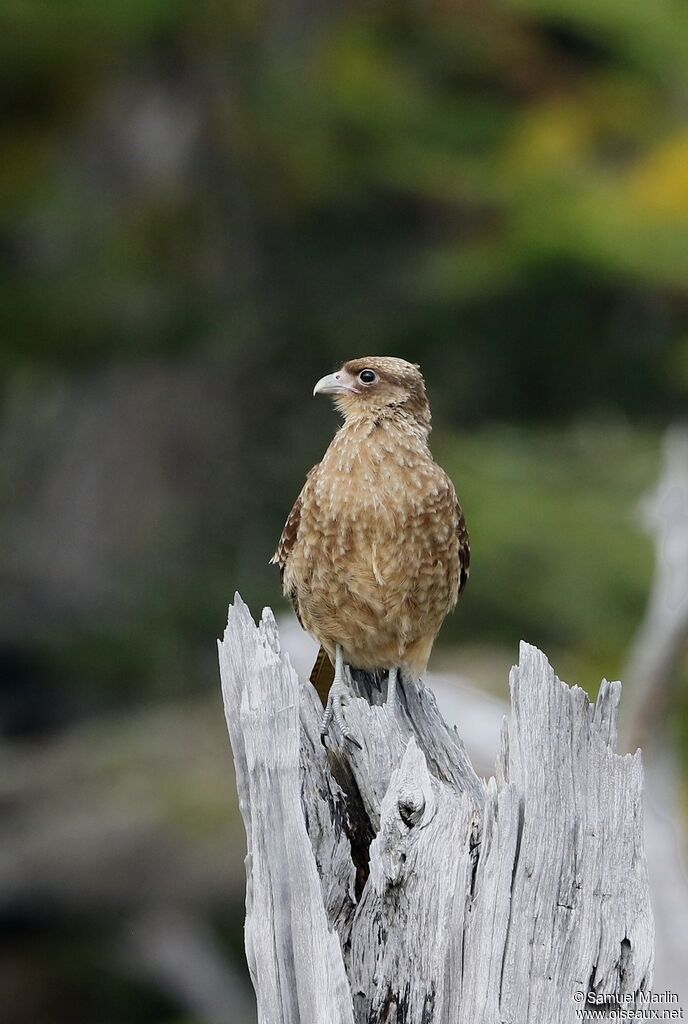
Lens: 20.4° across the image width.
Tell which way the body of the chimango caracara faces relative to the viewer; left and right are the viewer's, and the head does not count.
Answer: facing the viewer
